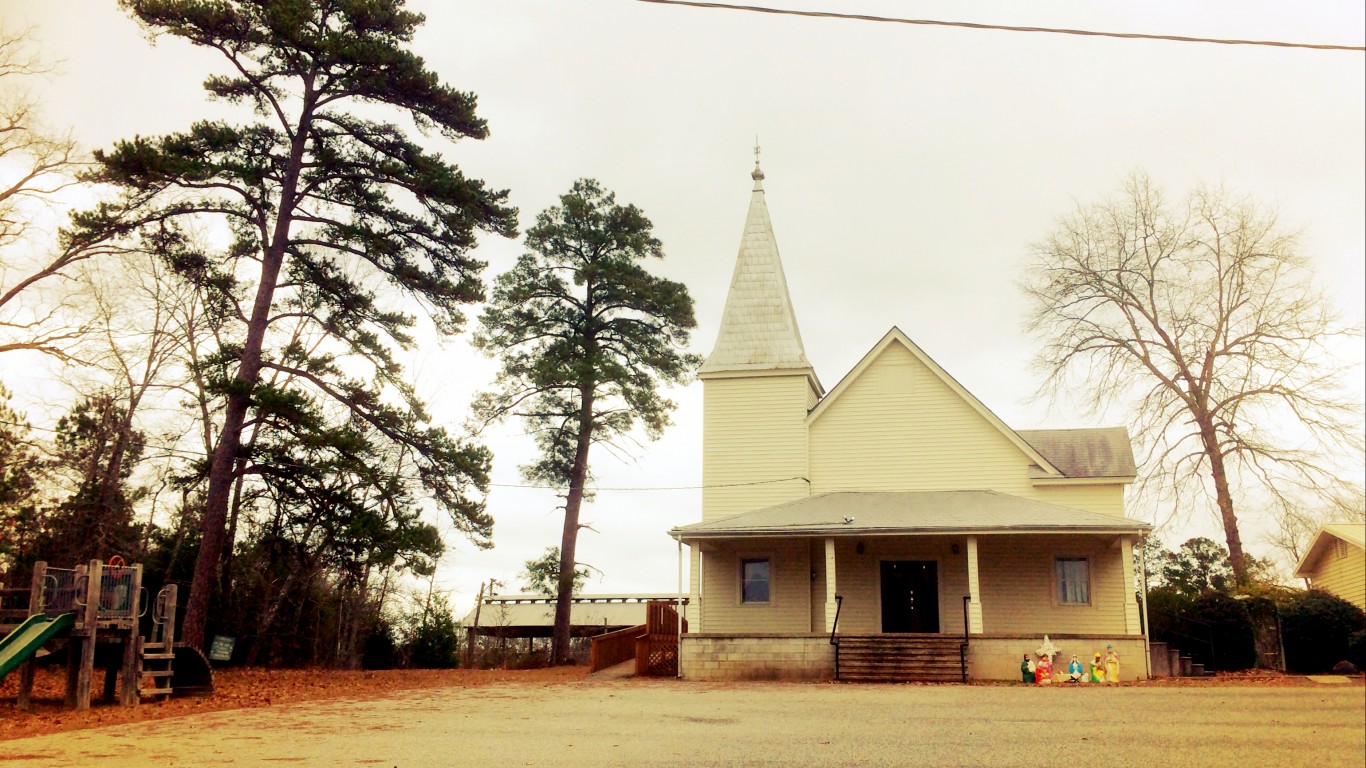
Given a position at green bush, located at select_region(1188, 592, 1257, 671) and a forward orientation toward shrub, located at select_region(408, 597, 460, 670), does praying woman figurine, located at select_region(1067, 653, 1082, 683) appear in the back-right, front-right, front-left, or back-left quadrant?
front-left

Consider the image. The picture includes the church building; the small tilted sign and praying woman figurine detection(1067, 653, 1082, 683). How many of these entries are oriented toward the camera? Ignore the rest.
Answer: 3

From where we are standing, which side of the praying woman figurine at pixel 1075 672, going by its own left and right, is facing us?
front

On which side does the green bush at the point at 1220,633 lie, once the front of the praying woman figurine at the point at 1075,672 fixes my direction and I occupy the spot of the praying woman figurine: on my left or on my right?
on my left

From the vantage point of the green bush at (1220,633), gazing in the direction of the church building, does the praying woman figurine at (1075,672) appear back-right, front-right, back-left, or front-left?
front-left

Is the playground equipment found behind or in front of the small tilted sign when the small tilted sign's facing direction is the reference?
in front

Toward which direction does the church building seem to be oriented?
toward the camera

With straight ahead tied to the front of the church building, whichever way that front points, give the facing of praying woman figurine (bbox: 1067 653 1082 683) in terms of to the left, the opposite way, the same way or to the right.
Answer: the same way

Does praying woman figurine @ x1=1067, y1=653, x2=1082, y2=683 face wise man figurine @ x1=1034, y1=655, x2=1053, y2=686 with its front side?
no
